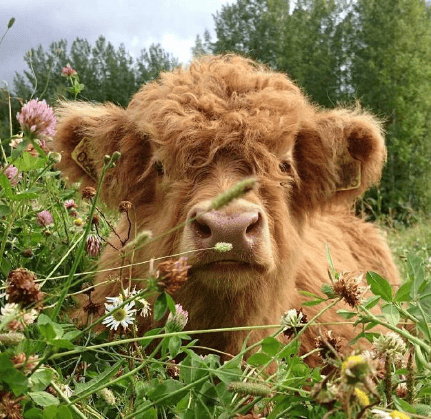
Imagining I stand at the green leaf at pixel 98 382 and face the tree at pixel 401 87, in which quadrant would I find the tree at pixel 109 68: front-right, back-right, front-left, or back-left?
front-left

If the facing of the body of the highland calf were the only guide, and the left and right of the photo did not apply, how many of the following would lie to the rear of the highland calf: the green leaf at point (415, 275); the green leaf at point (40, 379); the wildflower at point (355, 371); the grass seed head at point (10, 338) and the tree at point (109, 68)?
1

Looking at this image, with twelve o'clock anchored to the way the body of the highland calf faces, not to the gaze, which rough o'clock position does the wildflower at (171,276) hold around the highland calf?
The wildflower is roughly at 12 o'clock from the highland calf.

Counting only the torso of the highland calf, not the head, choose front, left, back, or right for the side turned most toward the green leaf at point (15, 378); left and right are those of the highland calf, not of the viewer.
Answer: front

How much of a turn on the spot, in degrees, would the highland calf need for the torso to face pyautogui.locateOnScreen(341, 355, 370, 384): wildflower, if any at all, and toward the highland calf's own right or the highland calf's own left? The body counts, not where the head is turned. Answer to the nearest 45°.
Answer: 0° — it already faces it

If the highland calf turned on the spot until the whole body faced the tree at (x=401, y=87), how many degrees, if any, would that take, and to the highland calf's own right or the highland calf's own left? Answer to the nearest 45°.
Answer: approximately 180°

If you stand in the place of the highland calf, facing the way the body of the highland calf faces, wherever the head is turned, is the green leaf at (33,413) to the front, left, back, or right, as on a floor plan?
front

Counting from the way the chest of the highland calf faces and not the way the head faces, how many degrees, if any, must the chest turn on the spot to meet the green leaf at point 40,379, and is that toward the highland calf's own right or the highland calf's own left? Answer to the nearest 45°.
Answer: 0° — it already faces it

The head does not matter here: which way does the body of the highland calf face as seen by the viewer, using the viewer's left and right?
facing the viewer

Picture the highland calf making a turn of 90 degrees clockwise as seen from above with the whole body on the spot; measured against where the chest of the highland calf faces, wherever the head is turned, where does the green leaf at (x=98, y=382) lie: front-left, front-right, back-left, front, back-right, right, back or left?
left

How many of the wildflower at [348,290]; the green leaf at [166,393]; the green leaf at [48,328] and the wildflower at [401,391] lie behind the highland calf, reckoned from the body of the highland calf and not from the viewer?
0

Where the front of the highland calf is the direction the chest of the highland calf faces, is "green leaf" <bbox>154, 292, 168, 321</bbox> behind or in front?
in front

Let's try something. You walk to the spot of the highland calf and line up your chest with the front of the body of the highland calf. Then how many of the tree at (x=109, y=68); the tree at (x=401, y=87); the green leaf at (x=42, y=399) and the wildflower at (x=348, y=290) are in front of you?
2

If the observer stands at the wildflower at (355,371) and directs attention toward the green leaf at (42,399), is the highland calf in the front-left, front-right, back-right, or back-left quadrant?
front-right

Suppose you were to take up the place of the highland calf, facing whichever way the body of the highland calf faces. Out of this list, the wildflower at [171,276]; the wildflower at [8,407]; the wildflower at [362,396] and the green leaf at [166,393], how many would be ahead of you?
4

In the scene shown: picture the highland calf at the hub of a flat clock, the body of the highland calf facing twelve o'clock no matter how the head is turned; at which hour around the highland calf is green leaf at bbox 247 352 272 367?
The green leaf is roughly at 12 o'clock from the highland calf.

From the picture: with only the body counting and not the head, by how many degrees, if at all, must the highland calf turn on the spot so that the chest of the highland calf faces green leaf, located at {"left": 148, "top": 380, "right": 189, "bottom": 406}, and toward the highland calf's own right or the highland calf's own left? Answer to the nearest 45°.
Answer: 0° — it already faces it

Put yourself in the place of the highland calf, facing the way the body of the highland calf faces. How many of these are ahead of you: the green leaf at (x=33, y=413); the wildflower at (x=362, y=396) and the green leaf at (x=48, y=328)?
3
